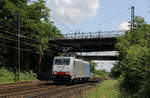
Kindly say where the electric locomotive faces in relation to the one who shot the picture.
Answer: facing the viewer and to the left of the viewer
